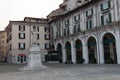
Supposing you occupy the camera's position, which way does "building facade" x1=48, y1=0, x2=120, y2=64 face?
facing the viewer and to the left of the viewer
